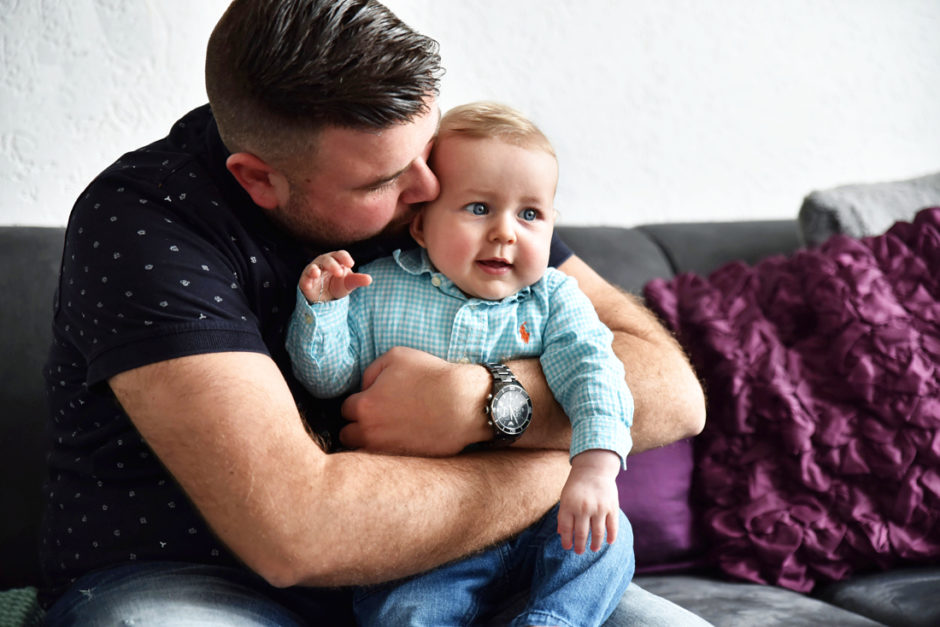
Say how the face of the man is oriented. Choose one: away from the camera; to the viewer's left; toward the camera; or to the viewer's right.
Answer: to the viewer's right

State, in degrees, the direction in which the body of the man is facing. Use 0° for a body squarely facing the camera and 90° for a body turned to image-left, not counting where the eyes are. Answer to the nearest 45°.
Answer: approximately 315°

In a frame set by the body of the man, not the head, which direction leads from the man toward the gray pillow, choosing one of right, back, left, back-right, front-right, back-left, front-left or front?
left

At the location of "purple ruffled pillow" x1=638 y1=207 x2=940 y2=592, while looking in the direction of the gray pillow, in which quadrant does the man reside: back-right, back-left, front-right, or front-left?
back-left

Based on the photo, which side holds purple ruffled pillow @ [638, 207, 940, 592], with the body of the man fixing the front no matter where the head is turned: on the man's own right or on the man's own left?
on the man's own left

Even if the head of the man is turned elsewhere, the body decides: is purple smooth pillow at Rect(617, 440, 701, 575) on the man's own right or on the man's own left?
on the man's own left
